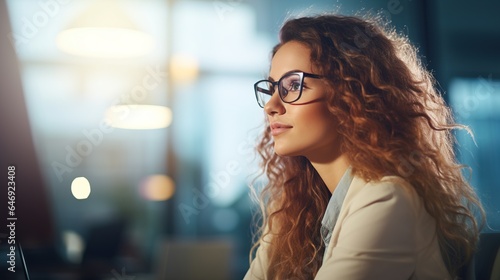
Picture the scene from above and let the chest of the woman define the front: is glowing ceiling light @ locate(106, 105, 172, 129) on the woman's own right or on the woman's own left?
on the woman's own right

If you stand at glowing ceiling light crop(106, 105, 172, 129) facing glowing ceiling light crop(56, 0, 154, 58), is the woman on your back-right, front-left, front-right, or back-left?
front-left

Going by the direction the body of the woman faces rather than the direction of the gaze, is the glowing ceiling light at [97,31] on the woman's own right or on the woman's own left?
on the woman's own right

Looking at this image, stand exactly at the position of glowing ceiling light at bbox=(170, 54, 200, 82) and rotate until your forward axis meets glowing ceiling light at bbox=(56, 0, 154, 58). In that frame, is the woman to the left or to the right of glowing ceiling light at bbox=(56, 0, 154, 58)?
left

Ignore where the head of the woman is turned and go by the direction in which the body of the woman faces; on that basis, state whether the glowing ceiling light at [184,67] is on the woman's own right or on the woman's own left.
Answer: on the woman's own right

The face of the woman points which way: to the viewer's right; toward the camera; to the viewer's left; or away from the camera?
to the viewer's left

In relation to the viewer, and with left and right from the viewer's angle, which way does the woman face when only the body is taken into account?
facing the viewer and to the left of the viewer
